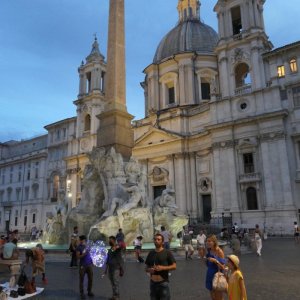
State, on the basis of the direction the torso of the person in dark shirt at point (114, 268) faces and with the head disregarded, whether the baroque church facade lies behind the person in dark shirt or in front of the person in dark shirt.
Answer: behind

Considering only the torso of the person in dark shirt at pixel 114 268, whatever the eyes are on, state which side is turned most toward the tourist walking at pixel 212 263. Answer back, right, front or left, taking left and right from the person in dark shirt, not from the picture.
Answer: left

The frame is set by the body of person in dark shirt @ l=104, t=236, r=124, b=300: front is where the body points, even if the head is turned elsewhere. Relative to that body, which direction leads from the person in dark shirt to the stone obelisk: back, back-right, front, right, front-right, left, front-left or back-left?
back-right
